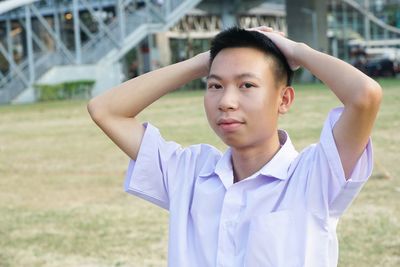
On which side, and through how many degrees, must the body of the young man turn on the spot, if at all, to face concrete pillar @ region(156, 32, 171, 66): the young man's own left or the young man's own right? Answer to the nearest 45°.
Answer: approximately 135° to the young man's own right

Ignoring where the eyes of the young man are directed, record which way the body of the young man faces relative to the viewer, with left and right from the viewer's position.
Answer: facing the viewer and to the left of the viewer

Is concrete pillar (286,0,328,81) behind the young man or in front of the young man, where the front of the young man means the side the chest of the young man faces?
behind

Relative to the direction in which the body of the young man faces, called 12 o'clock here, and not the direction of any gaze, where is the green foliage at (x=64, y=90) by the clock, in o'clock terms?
The green foliage is roughly at 4 o'clock from the young man.

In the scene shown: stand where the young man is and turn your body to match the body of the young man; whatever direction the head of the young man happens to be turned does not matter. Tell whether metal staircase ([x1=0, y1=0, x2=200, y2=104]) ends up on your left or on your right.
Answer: on your right
